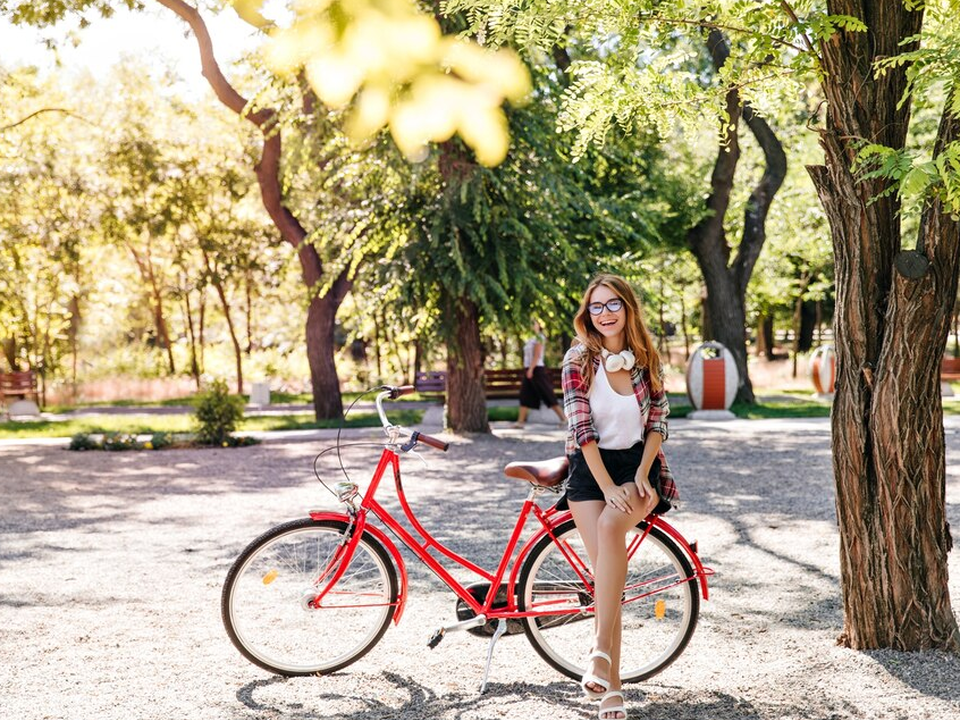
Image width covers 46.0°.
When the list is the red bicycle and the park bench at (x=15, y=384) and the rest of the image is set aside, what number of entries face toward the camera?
1

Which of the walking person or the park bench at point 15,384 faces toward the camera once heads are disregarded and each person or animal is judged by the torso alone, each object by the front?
the park bench

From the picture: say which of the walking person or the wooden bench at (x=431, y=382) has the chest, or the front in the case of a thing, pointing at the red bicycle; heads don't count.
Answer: the wooden bench

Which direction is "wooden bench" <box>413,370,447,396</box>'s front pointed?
toward the camera

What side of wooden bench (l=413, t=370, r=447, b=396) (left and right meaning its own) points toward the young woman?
front

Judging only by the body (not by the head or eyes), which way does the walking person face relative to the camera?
to the viewer's left

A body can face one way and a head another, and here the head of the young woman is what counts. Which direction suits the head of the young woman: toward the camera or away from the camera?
toward the camera

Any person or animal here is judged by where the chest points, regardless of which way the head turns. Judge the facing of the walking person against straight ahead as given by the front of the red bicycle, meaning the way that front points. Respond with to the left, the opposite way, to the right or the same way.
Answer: the same way

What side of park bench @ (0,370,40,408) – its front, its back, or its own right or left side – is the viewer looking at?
front

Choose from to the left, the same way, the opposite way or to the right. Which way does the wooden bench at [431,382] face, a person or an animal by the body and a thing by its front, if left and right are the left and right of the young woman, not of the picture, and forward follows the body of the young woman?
the same way

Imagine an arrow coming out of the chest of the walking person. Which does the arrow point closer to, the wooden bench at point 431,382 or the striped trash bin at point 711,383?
the wooden bench

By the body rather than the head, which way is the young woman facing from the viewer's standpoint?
toward the camera

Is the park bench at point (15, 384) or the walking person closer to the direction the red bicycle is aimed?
the park bench

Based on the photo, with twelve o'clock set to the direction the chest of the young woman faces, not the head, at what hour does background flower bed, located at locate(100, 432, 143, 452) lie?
The background flower bed is roughly at 5 o'clock from the young woman.

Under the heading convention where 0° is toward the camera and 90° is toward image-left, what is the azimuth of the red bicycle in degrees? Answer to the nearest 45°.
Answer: approximately 90°
